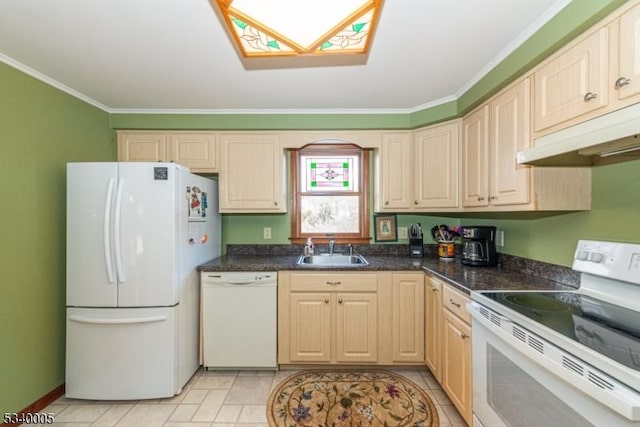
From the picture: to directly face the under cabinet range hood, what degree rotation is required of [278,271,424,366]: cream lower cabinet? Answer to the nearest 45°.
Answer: approximately 45° to its left

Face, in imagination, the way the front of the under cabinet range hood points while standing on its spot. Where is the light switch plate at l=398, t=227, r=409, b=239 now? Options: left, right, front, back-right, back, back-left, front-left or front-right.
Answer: right

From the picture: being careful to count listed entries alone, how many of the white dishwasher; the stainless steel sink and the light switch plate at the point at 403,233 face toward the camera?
3

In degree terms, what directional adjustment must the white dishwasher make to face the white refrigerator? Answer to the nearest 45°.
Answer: approximately 90° to its right

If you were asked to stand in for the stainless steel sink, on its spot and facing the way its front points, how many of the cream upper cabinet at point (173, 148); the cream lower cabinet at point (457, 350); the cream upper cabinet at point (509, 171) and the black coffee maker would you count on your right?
1

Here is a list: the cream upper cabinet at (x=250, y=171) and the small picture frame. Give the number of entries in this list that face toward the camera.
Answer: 2

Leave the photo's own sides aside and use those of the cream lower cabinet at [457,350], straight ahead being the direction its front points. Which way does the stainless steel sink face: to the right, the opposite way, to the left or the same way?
to the left

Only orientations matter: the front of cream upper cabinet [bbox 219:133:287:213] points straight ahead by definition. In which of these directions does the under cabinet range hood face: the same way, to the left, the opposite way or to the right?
to the right

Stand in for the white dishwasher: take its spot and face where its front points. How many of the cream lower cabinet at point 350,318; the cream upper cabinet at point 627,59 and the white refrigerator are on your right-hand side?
1

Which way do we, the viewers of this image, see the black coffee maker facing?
facing the viewer and to the left of the viewer
